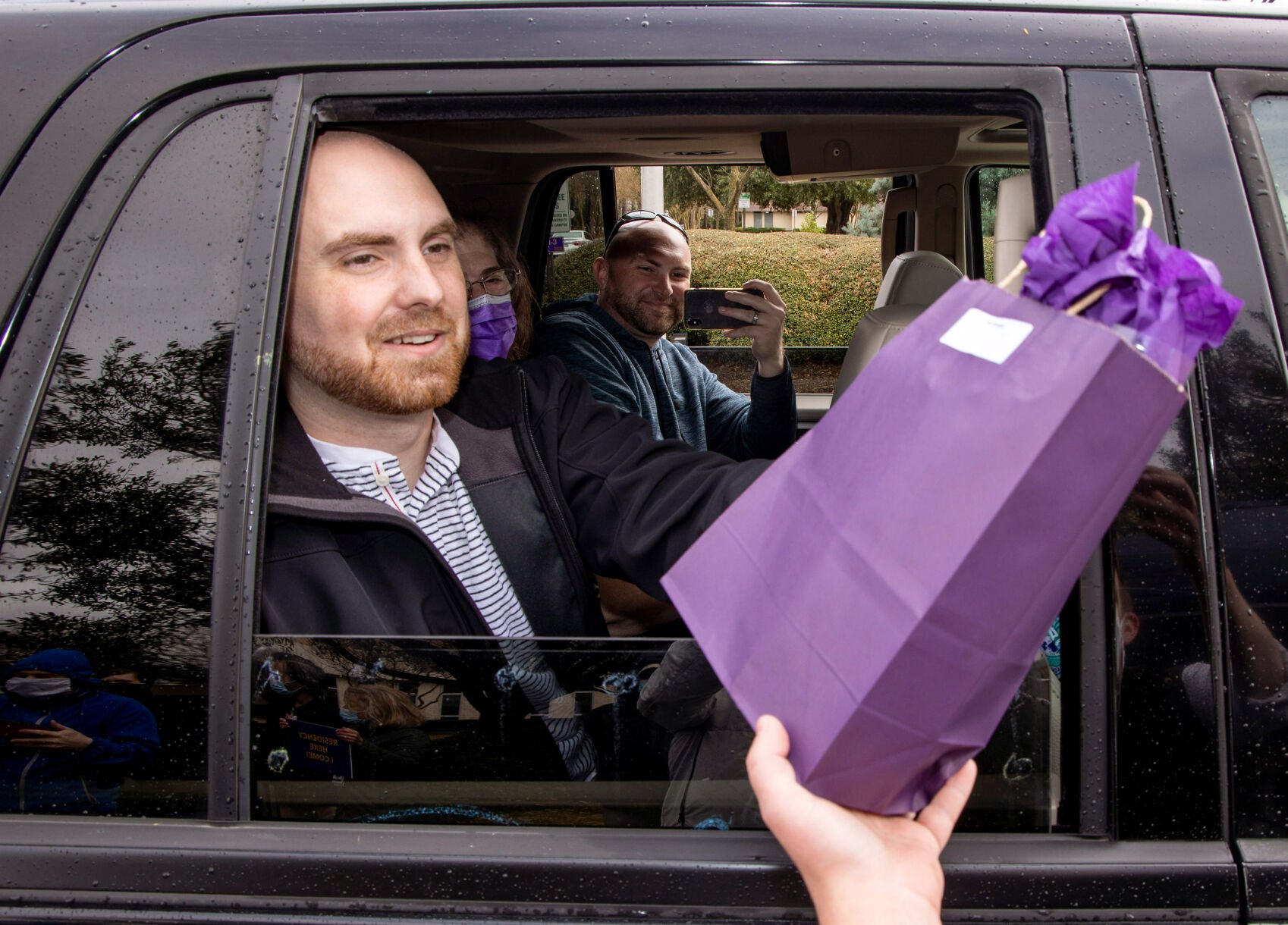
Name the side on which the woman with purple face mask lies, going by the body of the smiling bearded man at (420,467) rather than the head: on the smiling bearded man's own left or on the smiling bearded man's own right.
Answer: on the smiling bearded man's own left

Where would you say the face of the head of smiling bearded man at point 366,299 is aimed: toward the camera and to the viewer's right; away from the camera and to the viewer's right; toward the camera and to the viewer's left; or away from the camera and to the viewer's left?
toward the camera and to the viewer's right

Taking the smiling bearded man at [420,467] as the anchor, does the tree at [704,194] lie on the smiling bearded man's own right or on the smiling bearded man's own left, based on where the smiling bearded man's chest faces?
on the smiling bearded man's own left

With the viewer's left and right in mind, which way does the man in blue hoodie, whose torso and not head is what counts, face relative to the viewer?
facing the viewer and to the right of the viewer
